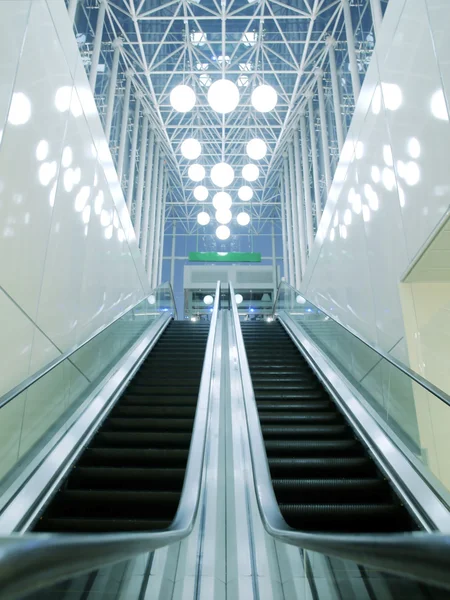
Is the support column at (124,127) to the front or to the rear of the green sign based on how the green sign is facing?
to the front

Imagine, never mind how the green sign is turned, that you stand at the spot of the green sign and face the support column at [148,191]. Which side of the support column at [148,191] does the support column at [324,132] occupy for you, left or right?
left

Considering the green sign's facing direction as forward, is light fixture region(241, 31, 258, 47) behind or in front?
in front

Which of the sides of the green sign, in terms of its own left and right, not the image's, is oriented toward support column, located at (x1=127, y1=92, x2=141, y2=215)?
front

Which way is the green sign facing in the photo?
toward the camera

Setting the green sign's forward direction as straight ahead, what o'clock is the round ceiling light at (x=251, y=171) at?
The round ceiling light is roughly at 12 o'clock from the green sign.

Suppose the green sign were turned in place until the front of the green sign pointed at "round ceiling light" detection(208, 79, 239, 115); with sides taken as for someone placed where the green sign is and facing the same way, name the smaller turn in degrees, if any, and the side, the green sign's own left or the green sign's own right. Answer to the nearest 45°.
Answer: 0° — it already faces it
